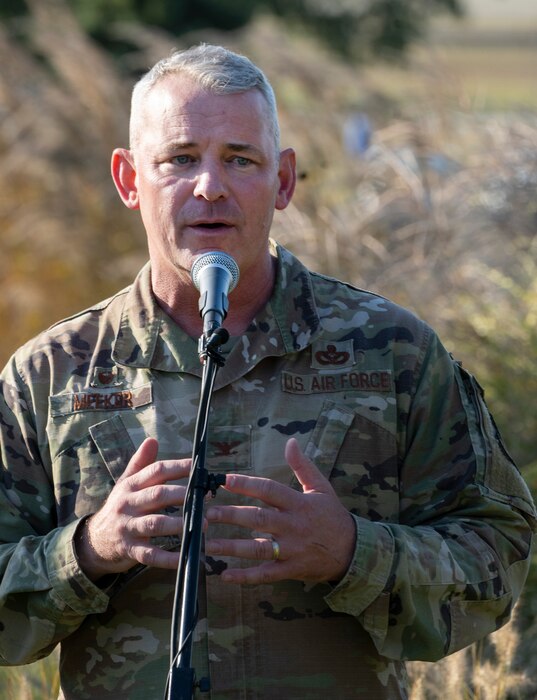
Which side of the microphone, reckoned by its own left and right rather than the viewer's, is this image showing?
back

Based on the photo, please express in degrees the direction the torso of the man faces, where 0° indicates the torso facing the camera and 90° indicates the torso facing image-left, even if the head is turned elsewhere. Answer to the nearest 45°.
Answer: approximately 0°

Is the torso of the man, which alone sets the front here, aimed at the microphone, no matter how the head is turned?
yes

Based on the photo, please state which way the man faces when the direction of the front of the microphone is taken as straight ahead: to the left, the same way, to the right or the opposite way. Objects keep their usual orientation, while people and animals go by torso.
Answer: the opposite way

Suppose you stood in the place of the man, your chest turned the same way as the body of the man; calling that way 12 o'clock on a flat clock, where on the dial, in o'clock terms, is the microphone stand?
The microphone stand is roughly at 12 o'clock from the man.

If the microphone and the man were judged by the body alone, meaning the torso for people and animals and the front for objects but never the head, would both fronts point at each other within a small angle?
yes

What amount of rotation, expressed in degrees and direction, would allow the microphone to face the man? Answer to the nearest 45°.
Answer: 0° — it already faces them

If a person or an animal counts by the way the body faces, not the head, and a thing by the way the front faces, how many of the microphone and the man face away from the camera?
1
